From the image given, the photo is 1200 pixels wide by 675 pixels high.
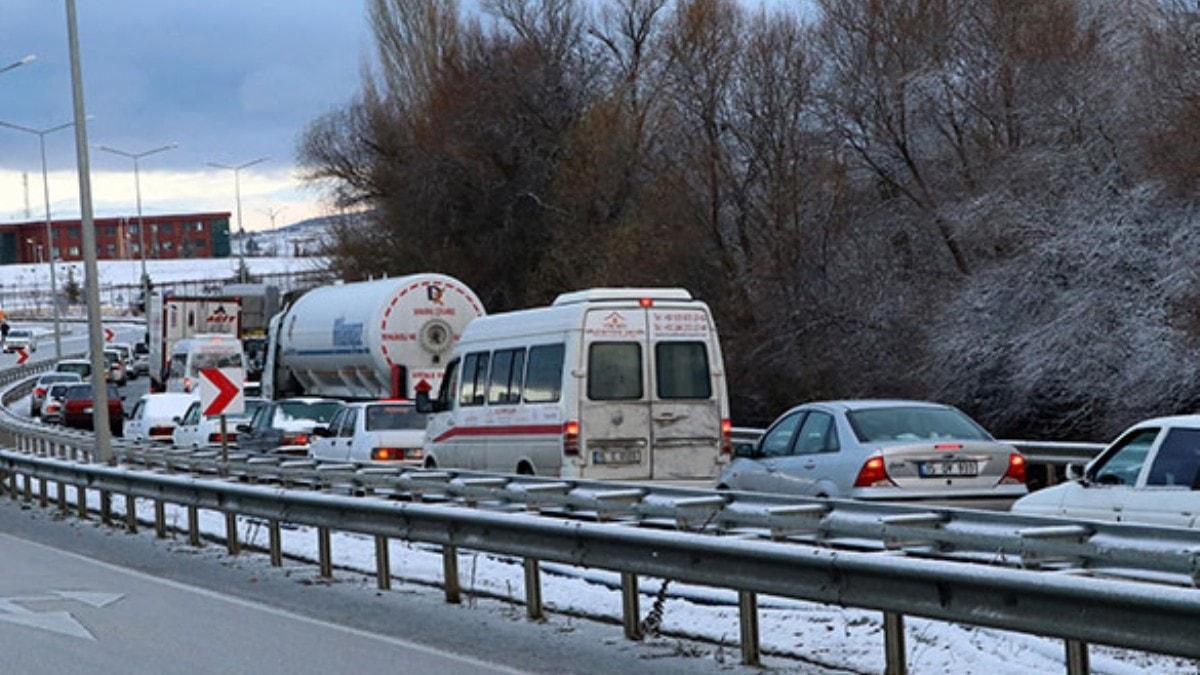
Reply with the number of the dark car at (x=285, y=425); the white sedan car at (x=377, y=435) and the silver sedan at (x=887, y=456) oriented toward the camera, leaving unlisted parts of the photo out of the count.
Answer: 0

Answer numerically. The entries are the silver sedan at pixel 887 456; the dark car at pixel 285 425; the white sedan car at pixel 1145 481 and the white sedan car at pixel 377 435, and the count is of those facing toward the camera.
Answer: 0

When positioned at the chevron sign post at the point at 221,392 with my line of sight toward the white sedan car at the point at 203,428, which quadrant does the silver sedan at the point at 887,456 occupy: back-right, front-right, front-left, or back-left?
back-right

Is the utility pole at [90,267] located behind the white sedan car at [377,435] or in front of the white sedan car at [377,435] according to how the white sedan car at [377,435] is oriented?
in front

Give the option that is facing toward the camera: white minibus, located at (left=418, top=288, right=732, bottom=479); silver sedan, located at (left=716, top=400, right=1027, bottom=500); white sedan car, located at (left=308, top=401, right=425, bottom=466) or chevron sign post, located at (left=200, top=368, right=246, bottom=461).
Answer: the chevron sign post

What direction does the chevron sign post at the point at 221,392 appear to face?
toward the camera

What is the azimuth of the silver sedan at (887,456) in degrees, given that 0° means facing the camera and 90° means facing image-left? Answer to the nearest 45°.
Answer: approximately 135°

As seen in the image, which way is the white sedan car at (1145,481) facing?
to the viewer's left

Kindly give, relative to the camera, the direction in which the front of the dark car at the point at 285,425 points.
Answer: facing away from the viewer and to the left of the viewer

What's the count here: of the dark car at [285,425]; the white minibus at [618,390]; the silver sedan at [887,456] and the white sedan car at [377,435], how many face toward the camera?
0

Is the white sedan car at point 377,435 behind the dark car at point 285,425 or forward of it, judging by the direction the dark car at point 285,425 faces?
behind

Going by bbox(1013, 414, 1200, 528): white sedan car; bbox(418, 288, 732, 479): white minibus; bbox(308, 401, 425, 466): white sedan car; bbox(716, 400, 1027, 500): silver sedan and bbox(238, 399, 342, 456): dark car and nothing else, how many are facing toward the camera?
0

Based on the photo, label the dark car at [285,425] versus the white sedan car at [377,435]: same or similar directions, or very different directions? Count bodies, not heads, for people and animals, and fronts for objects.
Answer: same or similar directions

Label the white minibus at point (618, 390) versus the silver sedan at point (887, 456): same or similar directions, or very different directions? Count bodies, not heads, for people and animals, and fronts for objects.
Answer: same or similar directions

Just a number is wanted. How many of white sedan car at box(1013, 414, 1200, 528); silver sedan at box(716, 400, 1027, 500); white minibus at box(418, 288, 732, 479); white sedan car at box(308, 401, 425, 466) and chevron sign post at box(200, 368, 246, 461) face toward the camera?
1
